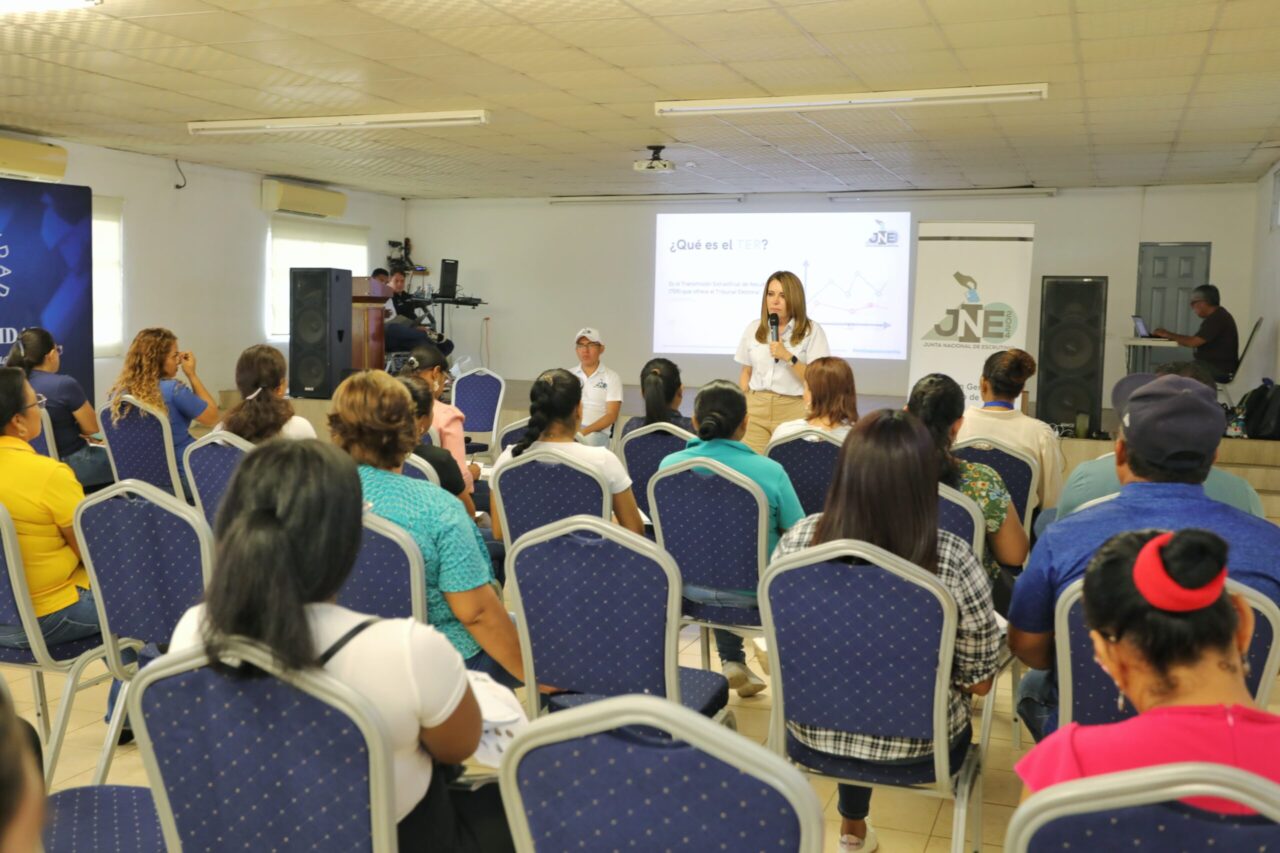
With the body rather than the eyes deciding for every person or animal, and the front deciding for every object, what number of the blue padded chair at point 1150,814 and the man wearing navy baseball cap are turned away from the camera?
2

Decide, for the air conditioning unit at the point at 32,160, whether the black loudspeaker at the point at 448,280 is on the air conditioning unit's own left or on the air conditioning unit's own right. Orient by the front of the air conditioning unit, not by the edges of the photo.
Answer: on the air conditioning unit's own left

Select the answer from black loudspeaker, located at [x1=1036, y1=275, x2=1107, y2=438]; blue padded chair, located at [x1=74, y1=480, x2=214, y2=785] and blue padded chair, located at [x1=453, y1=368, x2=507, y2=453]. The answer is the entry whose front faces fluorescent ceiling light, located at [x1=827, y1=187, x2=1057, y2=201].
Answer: blue padded chair, located at [x1=74, y1=480, x2=214, y2=785]

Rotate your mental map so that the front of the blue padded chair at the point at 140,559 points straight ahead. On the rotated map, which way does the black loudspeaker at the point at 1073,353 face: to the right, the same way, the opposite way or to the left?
the opposite way

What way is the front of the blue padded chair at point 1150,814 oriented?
away from the camera

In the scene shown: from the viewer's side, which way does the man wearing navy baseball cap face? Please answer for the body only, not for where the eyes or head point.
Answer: away from the camera

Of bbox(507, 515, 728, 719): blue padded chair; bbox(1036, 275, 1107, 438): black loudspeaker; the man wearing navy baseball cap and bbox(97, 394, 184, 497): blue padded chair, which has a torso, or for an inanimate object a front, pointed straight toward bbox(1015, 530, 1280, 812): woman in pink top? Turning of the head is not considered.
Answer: the black loudspeaker

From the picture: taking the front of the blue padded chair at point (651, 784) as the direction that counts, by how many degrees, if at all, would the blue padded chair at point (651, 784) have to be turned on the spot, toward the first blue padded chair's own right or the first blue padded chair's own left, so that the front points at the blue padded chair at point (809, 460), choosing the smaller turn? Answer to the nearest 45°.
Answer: approximately 45° to the first blue padded chair's own left

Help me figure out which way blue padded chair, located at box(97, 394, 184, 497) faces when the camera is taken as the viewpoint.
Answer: facing away from the viewer and to the right of the viewer

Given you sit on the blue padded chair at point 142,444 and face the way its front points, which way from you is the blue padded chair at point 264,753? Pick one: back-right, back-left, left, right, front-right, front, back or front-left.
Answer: back-right

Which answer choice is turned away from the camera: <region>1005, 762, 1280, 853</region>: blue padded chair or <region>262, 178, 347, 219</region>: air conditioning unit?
the blue padded chair

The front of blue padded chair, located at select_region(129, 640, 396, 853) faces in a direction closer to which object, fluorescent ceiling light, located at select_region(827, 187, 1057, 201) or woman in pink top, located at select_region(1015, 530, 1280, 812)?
the fluorescent ceiling light
